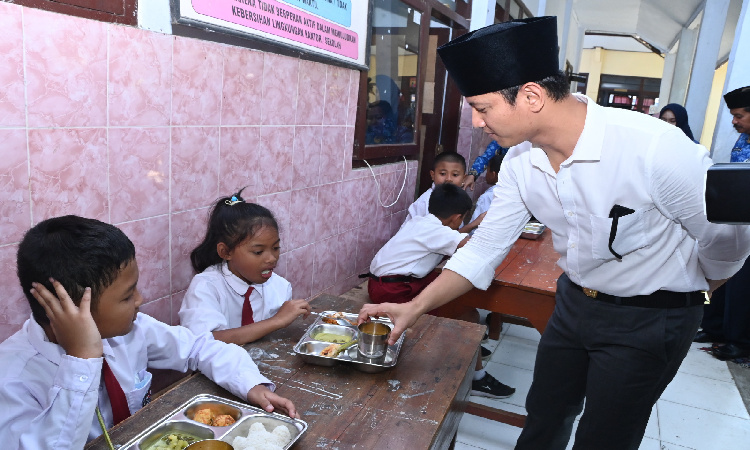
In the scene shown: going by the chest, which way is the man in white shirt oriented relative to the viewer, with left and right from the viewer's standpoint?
facing the viewer and to the left of the viewer

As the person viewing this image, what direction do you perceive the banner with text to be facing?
facing the viewer and to the right of the viewer

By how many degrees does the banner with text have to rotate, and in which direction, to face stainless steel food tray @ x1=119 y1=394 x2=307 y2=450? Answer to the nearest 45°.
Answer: approximately 45° to its right

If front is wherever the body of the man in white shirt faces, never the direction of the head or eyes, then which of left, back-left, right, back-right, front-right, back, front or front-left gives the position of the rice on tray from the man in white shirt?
front

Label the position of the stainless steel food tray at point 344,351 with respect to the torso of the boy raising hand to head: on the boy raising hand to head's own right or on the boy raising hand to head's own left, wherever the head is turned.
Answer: on the boy raising hand to head's own left

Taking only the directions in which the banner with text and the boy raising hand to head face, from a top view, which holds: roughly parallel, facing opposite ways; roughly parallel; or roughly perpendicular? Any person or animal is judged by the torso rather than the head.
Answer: roughly parallel

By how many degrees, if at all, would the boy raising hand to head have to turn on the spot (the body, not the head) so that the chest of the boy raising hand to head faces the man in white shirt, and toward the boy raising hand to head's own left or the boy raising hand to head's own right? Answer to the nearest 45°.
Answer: approximately 45° to the boy raising hand to head's own left

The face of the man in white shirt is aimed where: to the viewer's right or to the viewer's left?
to the viewer's left

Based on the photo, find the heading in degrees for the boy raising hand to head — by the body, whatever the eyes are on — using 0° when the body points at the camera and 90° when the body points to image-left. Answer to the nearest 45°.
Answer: approximately 315°
